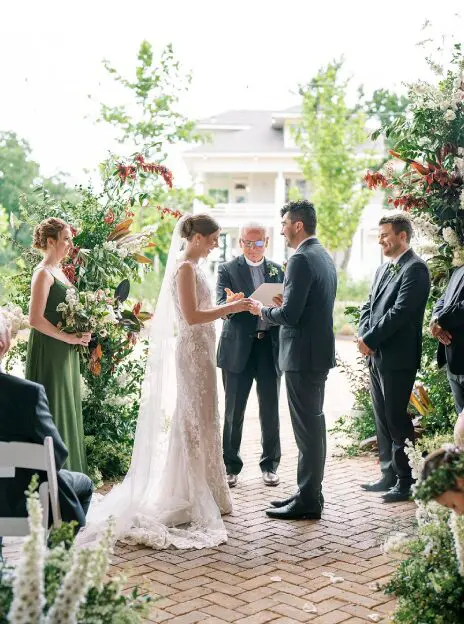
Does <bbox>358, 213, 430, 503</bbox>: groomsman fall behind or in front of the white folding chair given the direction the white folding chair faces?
in front

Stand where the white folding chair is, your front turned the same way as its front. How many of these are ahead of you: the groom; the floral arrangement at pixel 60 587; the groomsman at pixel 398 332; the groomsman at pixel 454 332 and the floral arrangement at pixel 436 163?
4

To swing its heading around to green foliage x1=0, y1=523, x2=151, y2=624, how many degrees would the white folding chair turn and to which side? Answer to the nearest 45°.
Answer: approximately 135° to its right

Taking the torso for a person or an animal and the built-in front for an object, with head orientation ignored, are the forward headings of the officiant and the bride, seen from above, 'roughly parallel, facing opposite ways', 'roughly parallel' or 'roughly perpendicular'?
roughly perpendicular

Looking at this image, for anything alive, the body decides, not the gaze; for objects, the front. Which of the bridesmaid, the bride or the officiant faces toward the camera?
the officiant

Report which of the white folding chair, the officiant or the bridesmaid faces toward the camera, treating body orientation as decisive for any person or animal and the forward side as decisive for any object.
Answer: the officiant

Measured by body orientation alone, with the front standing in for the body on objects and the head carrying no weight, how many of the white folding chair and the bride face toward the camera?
0

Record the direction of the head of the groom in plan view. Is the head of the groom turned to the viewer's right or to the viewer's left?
to the viewer's left

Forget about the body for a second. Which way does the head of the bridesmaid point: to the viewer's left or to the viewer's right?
to the viewer's right

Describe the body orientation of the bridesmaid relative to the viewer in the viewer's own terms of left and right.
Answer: facing to the right of the viewer

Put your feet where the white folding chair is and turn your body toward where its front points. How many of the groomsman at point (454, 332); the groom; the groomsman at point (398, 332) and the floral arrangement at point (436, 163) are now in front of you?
4

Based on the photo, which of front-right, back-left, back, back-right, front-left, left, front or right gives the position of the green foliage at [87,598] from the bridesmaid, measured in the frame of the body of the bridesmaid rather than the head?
right

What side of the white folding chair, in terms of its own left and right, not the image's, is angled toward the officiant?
front

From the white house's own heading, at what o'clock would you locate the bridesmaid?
The bridesmaid is roughly at 12 o'clock from the white house.

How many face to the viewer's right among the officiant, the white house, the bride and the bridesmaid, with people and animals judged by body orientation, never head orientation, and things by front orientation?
2
